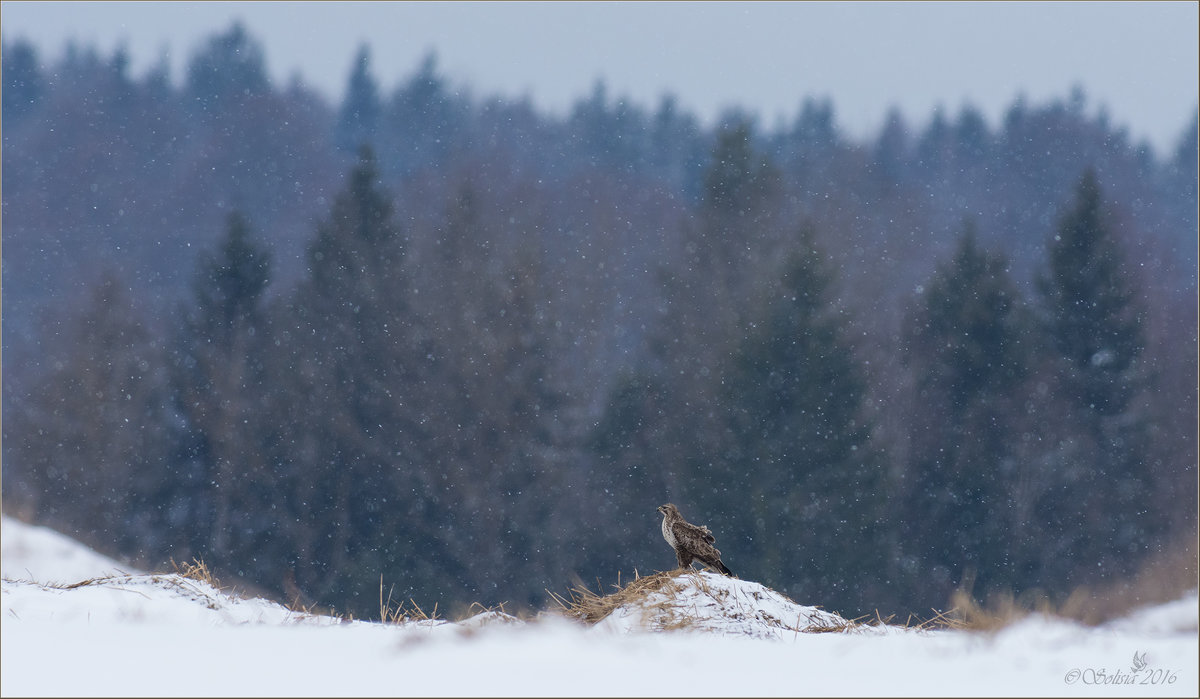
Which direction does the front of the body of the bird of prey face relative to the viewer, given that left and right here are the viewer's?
facing to the left of the viewer

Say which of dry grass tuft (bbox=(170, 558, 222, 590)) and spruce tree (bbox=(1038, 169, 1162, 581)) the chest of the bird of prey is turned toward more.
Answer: the dry grass tuft

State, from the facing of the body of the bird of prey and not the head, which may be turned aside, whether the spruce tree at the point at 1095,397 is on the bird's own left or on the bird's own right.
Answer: on the bird's own right

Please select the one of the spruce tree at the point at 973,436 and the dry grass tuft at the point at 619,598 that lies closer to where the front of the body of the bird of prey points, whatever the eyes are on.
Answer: the dry grass tuft

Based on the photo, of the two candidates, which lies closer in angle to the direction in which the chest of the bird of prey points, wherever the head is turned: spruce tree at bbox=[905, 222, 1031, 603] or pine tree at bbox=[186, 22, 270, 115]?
the pine tree

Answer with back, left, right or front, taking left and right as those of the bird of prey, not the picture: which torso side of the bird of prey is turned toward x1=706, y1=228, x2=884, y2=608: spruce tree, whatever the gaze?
right

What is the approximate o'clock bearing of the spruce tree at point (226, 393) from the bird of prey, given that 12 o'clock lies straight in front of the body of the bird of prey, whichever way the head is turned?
The spruce tree is roughly at 2 o'clock from the bird of prey.

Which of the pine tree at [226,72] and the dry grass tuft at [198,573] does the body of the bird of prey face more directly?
the dry grass tuft

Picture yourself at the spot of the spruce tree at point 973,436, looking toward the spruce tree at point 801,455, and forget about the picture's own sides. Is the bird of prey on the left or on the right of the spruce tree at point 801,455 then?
left

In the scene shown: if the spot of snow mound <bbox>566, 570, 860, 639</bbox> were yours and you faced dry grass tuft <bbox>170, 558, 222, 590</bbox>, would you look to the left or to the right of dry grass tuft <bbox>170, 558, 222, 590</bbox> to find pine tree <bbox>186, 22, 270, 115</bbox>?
right

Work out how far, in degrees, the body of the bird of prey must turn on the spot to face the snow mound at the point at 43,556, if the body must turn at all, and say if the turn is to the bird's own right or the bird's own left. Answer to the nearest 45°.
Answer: approximately 45° to the bird's own right

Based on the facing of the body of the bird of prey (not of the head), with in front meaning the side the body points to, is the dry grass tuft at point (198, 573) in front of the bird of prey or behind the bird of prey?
in front

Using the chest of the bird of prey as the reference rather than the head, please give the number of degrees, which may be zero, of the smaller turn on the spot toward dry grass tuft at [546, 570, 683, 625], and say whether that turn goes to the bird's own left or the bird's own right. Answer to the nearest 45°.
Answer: approximately 45° to the bird's own left

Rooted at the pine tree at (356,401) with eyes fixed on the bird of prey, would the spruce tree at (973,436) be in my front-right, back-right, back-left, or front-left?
front-left
